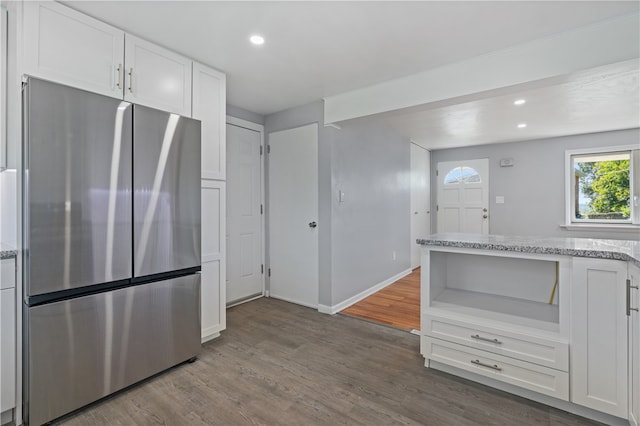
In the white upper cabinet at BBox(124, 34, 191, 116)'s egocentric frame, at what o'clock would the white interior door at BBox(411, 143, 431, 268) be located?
The white interior door is roughly at 10 o'clock from the white upper cabinet.

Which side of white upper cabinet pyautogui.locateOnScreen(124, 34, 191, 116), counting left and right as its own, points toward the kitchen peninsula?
front

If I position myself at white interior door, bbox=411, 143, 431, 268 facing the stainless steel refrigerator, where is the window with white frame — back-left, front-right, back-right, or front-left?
back-left

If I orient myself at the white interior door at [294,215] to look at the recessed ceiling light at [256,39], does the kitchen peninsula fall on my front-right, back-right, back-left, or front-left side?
front-left

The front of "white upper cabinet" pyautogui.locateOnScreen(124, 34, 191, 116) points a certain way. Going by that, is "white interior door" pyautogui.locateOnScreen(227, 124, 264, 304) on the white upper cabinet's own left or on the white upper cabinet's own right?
on the white upper cabinet's own left

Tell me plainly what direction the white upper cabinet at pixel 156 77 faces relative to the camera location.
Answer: facing the viewer and to the right of the viewer
